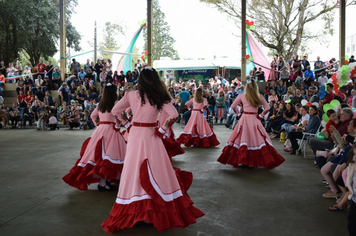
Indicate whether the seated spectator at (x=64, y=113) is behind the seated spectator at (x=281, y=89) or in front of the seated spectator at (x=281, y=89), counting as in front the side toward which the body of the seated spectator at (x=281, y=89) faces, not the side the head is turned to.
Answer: in front

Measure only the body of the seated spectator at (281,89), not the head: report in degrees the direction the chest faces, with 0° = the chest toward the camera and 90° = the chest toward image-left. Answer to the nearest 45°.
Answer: approximately 45°

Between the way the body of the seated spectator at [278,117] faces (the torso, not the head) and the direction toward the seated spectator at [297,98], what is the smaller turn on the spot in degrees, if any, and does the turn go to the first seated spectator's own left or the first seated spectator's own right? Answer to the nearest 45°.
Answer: approximately 180°

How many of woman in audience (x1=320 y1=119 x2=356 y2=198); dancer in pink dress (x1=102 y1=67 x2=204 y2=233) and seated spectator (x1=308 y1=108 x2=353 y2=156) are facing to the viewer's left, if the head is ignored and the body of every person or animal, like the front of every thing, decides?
2

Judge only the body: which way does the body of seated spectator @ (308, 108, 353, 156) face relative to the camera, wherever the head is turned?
to the viewer's left

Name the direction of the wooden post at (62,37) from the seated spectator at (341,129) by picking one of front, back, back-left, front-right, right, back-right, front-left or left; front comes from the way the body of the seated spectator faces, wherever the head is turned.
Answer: front-right

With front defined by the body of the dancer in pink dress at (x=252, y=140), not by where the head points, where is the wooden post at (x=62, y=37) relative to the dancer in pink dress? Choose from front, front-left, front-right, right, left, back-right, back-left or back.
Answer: front-left

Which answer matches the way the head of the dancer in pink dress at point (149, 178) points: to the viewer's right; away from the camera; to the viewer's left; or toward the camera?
away from the camera

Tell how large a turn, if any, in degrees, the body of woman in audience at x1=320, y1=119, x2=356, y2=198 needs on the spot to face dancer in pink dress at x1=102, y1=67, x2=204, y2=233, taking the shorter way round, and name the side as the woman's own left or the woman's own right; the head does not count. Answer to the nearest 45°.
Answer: approximately 45° to the woman's own left

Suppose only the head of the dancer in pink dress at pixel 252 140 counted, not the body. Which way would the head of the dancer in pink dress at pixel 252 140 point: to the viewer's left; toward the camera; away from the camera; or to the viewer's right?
away from the camera

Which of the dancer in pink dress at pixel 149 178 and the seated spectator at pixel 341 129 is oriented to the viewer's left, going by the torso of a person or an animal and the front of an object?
the seated spectator

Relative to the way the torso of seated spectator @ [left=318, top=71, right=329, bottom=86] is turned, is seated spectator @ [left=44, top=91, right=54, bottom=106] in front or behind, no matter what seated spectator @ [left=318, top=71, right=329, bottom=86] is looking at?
in front
